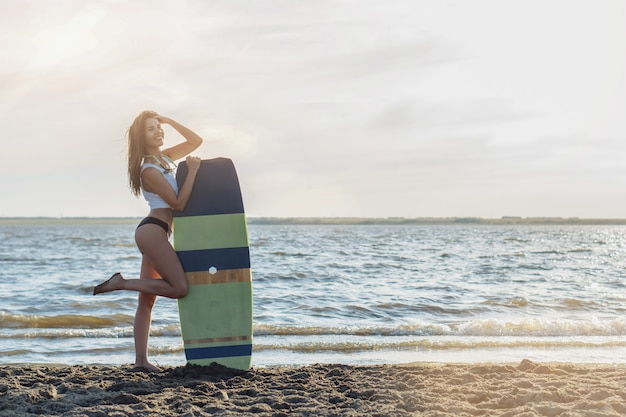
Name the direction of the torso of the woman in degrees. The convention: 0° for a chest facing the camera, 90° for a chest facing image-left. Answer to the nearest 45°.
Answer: approximately 270°
